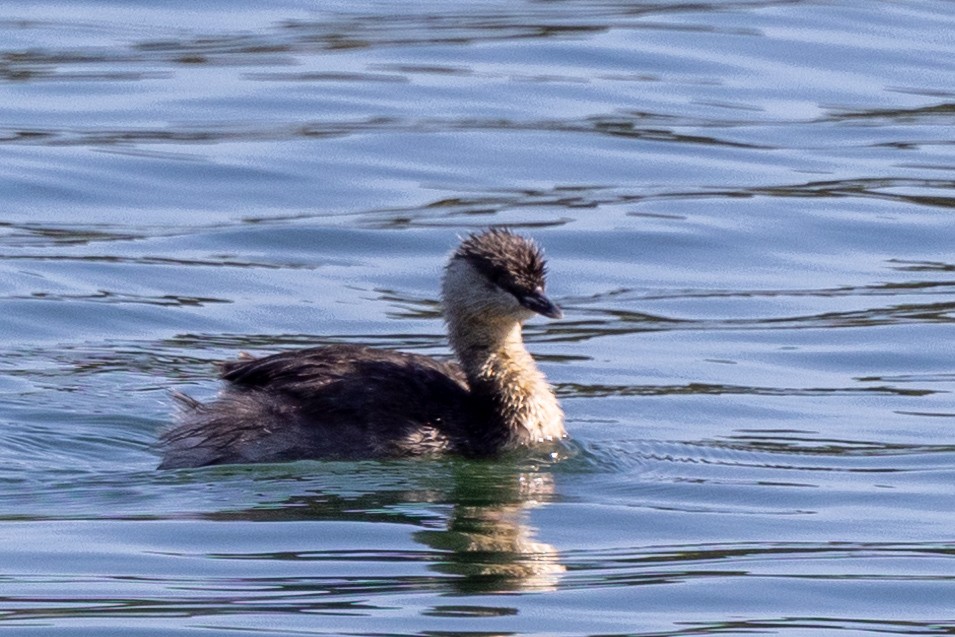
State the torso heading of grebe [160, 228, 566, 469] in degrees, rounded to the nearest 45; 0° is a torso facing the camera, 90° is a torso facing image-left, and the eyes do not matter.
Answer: approximately 270°
